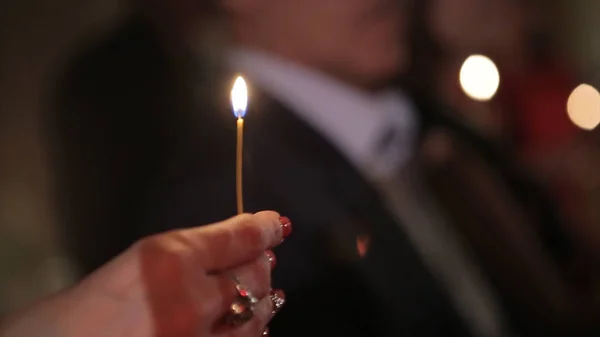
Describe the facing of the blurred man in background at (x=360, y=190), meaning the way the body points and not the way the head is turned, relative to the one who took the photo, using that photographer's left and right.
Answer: facing the viewer and to the right of the viewer
